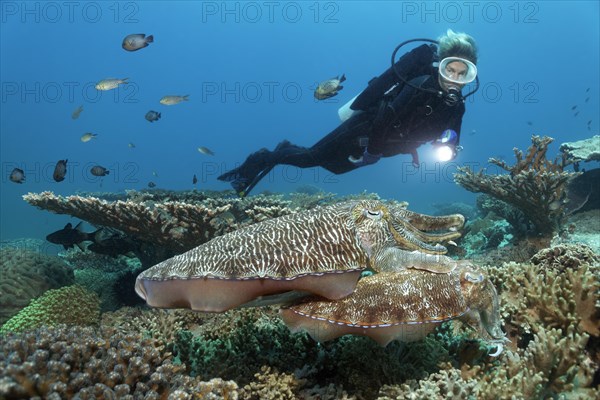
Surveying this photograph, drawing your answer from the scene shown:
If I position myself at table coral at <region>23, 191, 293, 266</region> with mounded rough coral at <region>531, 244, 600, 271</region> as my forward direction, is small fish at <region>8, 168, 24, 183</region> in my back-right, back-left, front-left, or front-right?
back-left

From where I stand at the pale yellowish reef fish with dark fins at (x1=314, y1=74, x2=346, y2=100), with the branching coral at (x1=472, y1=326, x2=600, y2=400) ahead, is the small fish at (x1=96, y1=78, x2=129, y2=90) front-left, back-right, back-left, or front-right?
back-right

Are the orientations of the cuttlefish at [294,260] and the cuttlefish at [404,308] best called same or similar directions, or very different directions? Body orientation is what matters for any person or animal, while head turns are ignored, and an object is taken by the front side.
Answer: same or similar directions

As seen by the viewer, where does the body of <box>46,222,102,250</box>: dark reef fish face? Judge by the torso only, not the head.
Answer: to the viewer's left

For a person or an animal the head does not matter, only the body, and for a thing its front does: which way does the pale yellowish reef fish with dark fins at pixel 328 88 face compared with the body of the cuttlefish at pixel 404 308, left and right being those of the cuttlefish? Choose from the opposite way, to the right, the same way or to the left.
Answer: the opposite way

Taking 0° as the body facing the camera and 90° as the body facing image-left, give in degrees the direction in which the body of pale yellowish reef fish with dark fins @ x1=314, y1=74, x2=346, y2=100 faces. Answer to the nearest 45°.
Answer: approximately 90°

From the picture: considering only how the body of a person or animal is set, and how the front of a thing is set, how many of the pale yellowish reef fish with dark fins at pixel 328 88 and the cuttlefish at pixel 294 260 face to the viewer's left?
1
